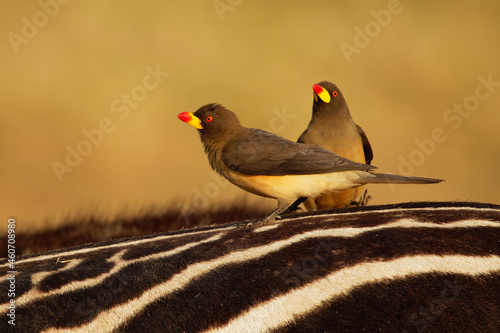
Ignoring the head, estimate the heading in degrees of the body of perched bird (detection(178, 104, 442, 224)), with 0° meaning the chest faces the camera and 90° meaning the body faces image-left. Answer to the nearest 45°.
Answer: approximately 90°
